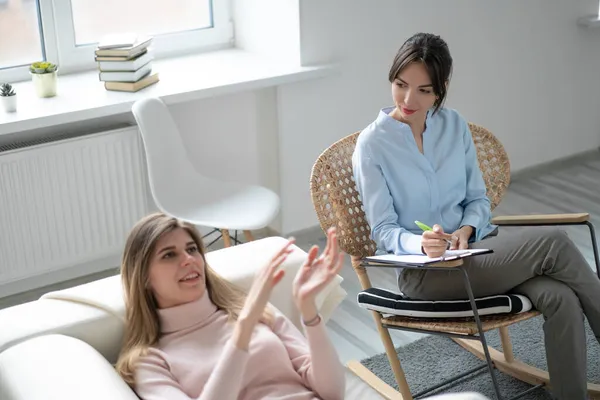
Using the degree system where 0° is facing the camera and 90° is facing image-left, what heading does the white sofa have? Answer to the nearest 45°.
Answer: approximately 315°

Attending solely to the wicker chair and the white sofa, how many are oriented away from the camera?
0

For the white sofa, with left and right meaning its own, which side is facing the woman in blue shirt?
left

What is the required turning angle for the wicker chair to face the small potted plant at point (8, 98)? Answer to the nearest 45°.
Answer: approximately 135° to its right

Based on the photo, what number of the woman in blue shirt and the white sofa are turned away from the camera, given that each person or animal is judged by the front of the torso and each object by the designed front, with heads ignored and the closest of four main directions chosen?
0

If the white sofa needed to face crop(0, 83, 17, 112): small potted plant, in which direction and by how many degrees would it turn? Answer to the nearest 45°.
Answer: approximately 135° to its left
